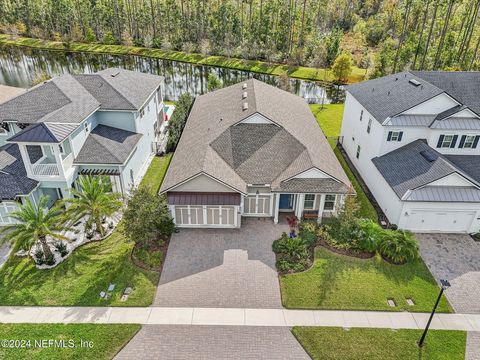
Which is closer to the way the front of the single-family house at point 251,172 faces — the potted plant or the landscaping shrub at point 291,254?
the landscaping shrub

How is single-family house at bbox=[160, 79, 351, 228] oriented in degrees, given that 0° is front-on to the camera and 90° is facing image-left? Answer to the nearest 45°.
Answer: approximately 0°

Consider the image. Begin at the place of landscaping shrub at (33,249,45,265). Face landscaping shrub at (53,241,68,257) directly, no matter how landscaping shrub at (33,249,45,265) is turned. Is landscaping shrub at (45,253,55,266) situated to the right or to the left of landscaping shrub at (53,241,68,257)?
right

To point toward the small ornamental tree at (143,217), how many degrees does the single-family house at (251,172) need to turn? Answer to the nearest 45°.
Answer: approximately 45° to its right

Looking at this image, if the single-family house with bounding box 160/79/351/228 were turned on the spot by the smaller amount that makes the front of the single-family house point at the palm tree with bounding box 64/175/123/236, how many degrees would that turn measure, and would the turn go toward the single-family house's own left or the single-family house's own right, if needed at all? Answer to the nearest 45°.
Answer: approximately 45° to the single-family house's own right

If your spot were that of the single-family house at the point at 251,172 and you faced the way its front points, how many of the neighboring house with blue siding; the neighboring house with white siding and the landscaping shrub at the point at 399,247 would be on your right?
1

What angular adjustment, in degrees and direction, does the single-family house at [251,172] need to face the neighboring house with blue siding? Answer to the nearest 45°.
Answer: approximately 90° to its right

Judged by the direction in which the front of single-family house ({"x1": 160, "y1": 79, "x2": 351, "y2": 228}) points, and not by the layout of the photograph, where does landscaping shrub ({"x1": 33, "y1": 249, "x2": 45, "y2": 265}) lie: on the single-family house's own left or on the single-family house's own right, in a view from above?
on the single-family house's own right

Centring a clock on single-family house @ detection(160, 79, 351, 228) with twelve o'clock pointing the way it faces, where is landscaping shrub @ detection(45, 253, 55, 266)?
The landscaping shrub is roughly at 2 o'clock from the single-family house.

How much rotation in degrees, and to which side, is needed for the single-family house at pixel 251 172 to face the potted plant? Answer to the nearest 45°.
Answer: approximately 45° to its left

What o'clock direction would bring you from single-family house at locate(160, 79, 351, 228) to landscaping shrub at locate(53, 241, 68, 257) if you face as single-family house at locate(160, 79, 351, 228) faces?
The landscaping shrub is roughly at 2 o'clock from the single-family house.

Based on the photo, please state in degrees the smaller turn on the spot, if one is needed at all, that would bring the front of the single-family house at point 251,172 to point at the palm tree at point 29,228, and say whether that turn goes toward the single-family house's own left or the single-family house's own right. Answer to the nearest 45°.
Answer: approximately 45° to the single-family house's own right
